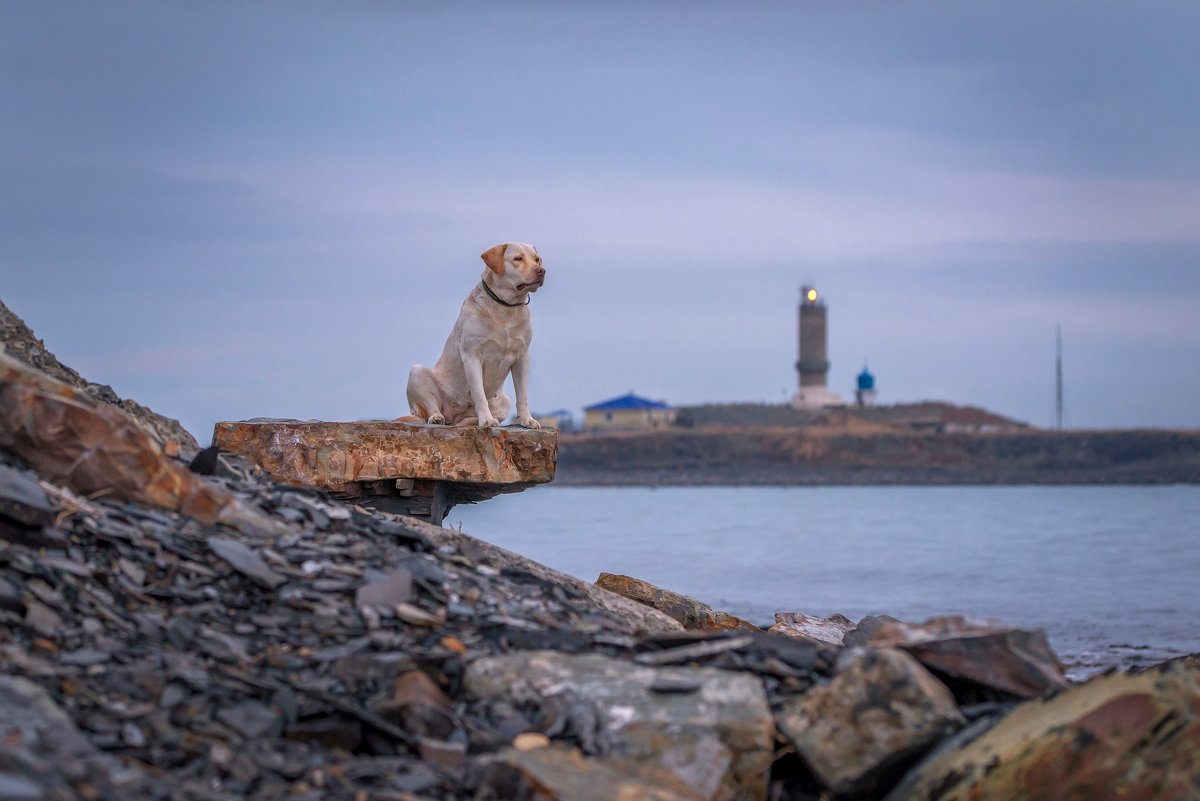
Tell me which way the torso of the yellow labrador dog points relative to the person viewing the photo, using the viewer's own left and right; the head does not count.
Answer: facing the viewer and to the right of the viewer

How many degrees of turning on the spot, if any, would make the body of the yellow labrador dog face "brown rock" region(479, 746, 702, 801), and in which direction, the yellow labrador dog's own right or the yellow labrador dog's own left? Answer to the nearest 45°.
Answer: approximately 45° to the yellow labrador dog's own right

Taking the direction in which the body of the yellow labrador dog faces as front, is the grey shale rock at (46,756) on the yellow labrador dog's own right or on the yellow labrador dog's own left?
on the yellow labrador dog's own right

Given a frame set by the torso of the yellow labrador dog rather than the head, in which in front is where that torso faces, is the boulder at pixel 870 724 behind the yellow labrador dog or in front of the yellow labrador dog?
in front

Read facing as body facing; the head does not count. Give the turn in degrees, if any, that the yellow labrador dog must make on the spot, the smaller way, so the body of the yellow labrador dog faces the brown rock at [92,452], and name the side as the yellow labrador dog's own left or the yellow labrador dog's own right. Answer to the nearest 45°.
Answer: approximately 90° to the yellow labrador dog's own right

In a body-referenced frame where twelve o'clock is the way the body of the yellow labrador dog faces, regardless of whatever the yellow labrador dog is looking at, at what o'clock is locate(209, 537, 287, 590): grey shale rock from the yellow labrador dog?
The grey shale rock is roughly at 2 o'clock from the yellow labrador dog.

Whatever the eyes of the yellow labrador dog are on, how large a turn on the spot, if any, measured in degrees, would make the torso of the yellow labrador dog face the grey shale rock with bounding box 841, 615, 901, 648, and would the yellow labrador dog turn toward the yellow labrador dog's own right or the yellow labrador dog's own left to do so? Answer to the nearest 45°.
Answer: approximately 45° to the yellow labrador dog's own left
